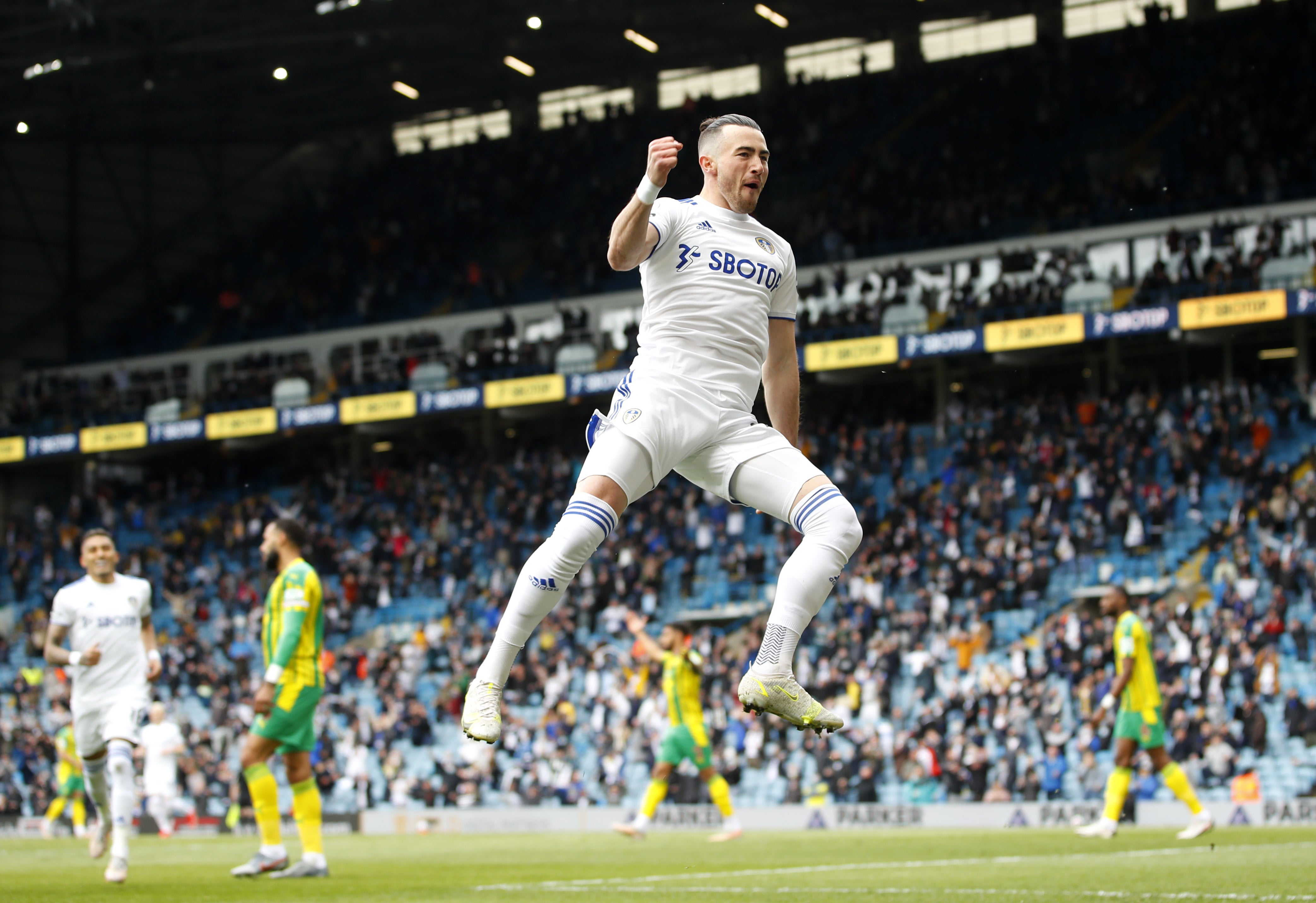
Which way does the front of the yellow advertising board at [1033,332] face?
toward the camera

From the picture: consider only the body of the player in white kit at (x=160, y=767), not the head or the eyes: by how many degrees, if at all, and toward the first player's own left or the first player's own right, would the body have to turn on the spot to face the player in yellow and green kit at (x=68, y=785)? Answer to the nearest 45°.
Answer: approximately 45° to the first player's own right

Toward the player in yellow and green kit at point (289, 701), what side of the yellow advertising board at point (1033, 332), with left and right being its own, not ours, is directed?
front

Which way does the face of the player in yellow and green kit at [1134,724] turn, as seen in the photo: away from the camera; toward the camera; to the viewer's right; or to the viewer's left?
to the viewer's left

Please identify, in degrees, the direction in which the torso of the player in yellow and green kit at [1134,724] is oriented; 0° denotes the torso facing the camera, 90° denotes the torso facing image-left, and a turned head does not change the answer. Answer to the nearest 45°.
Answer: approximately 90°

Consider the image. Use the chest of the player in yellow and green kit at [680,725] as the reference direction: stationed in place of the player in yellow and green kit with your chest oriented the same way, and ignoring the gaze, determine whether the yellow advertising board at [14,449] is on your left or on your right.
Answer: on your right

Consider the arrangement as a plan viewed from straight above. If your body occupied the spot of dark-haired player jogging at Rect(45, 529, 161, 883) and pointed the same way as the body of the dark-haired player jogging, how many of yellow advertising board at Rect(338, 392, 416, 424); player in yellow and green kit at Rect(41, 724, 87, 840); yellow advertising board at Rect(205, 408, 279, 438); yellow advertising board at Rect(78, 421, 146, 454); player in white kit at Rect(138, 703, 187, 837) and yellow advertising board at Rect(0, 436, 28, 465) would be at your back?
6

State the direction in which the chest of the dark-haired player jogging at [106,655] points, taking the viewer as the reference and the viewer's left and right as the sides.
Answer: facing the viewer

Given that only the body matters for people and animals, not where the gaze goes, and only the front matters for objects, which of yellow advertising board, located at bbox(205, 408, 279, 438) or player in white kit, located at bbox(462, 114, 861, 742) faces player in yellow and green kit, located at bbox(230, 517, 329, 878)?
the yellow advertising board

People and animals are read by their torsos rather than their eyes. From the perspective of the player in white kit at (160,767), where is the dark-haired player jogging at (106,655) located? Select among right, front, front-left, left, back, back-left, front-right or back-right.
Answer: front
